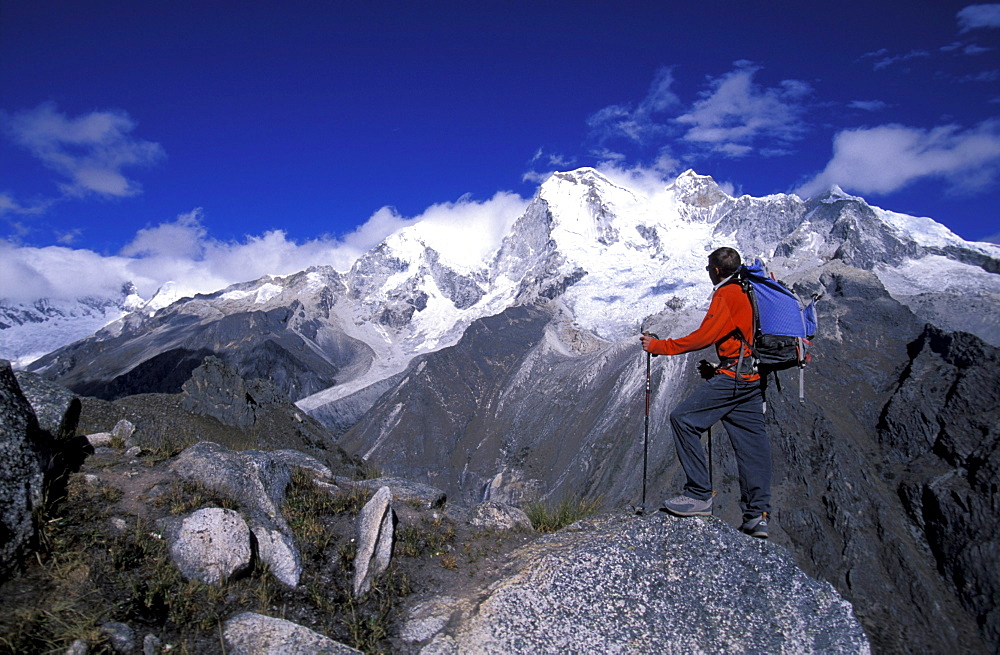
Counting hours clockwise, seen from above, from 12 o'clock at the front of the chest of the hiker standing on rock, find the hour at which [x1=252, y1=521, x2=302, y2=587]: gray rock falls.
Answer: The gray rock is roughly at 11 o'clock from the hiker standing on rock.

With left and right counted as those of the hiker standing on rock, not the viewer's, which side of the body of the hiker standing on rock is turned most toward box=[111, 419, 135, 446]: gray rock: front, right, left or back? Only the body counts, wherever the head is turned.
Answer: front

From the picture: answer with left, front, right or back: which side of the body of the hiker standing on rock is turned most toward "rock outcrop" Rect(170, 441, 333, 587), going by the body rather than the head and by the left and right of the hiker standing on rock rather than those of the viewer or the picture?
front

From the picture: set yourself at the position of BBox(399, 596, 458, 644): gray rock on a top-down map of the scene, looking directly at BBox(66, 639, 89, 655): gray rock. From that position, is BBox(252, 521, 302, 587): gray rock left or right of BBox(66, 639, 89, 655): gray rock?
right

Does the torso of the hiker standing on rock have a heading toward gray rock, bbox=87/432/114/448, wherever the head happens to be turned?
yes

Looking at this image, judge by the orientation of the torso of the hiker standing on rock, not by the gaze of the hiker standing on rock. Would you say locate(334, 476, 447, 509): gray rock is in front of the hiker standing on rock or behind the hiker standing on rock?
in front

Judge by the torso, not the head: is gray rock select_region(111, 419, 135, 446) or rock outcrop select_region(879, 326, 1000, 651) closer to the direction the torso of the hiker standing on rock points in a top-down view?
the gray rock

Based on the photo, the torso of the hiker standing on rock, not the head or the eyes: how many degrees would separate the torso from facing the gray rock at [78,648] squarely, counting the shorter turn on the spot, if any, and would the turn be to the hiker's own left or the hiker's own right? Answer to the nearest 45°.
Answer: approximately 45° to the hiker's own left

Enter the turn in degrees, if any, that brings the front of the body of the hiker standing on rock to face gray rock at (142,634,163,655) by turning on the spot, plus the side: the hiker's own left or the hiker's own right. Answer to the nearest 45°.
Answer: approximately 45° to the hiker's own left

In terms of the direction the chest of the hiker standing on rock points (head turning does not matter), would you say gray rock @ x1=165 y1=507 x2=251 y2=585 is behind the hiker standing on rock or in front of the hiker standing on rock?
in front

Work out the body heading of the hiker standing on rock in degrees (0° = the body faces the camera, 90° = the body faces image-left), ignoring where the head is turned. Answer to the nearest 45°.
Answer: approximately 90°
